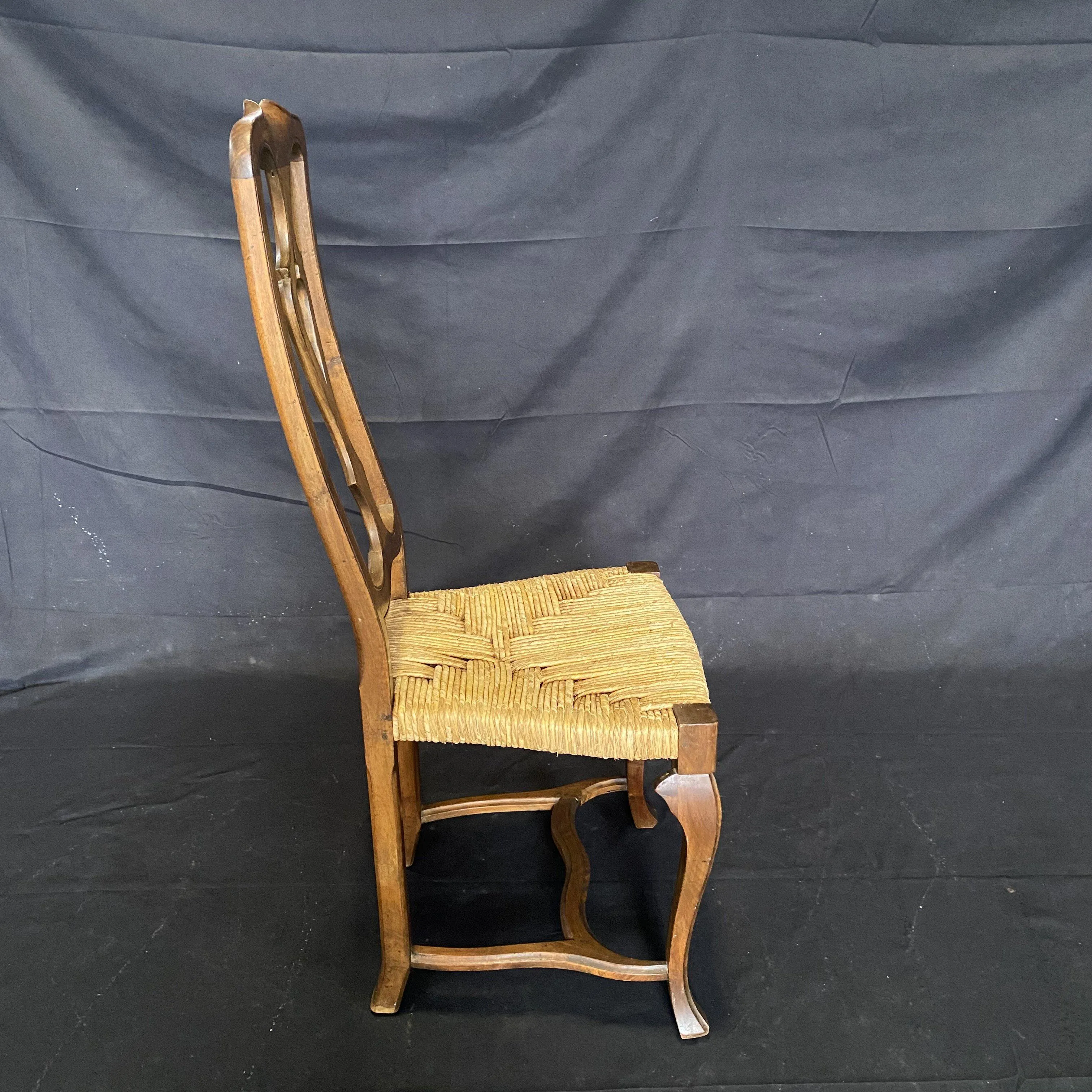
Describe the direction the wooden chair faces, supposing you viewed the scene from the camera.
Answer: facing to the right of the viewer
